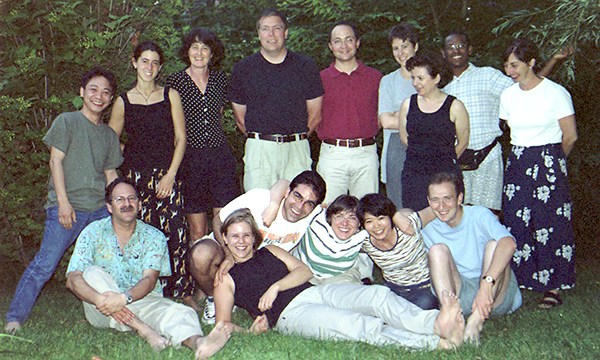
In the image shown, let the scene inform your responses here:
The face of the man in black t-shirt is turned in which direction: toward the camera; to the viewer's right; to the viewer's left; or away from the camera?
toward the camera

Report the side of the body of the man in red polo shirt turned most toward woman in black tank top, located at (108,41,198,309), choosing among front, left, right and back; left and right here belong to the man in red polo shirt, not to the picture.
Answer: right

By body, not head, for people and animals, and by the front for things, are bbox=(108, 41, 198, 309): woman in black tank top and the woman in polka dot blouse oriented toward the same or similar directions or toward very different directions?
same or similar directions

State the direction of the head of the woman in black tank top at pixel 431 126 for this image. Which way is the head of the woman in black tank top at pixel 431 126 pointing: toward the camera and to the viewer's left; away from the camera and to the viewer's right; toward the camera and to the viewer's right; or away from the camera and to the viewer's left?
toward the camera and to the viewer's left

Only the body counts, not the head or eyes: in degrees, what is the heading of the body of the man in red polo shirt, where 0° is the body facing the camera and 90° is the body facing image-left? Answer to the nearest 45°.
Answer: approximately 0°

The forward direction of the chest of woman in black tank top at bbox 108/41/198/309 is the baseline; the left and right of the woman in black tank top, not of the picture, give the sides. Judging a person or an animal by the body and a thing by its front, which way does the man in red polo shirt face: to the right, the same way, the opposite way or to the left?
the same way

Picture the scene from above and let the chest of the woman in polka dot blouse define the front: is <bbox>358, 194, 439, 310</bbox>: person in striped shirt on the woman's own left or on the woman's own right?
on the woman's own left

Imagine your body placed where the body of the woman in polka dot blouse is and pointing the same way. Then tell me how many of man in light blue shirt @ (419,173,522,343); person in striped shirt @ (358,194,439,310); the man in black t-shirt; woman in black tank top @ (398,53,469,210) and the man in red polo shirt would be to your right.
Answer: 0

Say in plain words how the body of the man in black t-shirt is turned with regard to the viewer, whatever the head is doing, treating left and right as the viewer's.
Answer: facing the viewer

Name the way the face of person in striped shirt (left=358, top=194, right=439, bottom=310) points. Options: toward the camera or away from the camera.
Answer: toward the camera

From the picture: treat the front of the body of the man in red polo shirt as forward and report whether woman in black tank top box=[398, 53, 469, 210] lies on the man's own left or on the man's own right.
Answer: on the man's own left

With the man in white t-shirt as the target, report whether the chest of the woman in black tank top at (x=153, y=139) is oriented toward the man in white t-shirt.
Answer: no

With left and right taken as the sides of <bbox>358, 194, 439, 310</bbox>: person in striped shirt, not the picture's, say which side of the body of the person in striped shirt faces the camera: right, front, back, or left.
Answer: front

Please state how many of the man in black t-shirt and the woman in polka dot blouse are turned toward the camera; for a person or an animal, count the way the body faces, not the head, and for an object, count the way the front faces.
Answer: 2

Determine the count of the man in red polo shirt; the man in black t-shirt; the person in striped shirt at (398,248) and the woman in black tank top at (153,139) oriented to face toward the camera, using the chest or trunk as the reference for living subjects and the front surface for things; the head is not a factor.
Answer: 4

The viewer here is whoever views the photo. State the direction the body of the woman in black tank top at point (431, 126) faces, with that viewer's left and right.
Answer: facing the viewer and to the left of the viewer
